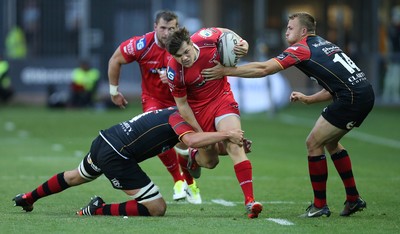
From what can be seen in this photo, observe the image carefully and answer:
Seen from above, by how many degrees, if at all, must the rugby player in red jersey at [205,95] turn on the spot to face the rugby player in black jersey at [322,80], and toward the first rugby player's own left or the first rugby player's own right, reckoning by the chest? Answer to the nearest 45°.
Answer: approximately 90° to the first rugby player's own left

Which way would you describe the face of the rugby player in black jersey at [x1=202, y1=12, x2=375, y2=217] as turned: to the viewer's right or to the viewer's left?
to the viewer's left

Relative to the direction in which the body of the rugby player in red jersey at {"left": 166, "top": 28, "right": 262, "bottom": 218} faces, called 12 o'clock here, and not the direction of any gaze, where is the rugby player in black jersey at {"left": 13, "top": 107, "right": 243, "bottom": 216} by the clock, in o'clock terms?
The rugby player in black jersey is roughly at 2 o'clock from the rugby player in red jersey.

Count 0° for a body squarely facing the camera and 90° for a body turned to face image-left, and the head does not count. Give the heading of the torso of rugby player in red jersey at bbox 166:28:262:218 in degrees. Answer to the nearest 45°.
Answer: approximately 0°

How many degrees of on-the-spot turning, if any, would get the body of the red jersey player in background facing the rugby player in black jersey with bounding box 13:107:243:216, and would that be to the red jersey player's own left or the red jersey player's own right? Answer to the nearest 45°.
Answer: approximately 45° to the red jersey player's own right
